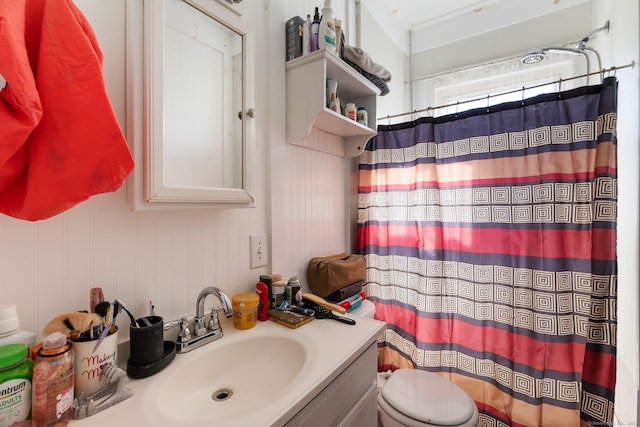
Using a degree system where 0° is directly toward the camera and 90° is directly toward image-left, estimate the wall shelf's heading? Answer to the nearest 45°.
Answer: approximately 315°

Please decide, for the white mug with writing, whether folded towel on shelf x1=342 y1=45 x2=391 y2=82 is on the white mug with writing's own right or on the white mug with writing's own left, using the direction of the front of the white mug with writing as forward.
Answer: on the white mug with writing's own left

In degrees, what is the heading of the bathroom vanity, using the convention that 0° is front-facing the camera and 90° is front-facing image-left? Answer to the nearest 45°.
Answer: approximately 315°
